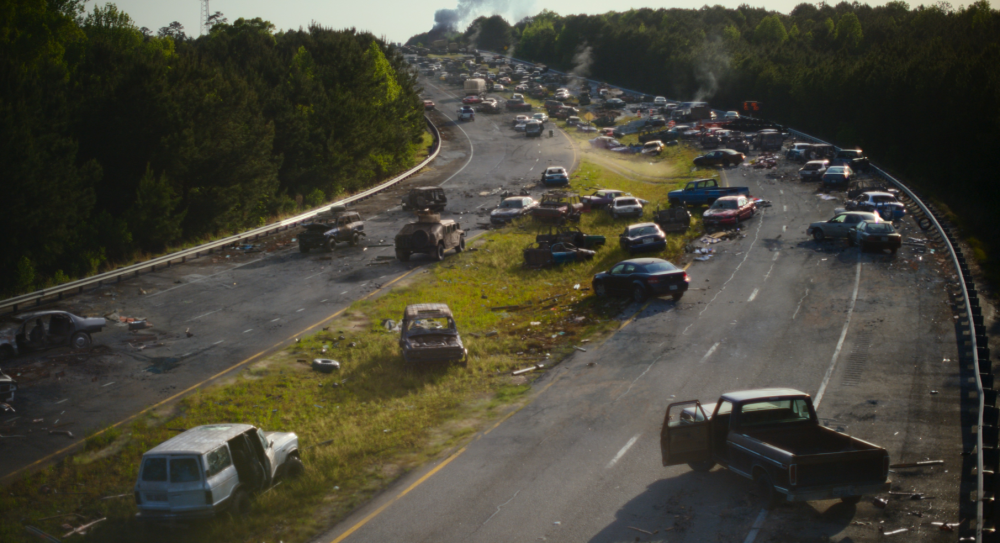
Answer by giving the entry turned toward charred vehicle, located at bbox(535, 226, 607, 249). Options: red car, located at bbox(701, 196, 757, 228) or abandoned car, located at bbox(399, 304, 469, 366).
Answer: the red car

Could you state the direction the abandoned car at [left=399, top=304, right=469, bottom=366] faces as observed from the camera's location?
facing the viewer

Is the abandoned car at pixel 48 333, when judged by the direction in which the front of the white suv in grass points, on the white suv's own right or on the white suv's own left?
on the white suv's own left

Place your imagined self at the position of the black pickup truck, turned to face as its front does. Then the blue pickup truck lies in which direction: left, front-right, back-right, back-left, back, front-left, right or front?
front-right

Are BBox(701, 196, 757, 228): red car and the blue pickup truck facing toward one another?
no

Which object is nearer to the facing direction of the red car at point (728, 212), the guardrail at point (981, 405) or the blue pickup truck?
the guardrail

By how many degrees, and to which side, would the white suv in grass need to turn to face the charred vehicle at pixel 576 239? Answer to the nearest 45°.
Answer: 0° — it already faces it

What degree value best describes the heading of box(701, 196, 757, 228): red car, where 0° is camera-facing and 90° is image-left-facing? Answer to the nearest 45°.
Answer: approximately 45°

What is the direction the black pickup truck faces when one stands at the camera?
facing away from the viewer and to the left of the viewer

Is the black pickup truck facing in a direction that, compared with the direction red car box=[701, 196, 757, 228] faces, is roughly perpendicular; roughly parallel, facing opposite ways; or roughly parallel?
roughly perpendicular

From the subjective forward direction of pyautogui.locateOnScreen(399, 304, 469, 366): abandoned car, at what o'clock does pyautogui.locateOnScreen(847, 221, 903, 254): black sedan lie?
The black sedan is roughly at 8 o'clock from the abandoned car.

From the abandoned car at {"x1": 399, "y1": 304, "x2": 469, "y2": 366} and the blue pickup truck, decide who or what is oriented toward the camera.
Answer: the abandoned car

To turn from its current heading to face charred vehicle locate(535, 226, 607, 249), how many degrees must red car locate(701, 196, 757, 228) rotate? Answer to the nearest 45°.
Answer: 0° — it already faces it

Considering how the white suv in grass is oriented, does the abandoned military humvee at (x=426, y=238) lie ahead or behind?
ahead

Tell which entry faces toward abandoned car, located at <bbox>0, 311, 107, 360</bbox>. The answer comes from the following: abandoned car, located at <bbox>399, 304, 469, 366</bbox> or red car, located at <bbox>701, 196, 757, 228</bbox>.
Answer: the red car

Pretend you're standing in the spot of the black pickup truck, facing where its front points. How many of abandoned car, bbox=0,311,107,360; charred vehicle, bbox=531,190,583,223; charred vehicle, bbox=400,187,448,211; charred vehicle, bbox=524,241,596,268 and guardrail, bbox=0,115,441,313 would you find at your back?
0

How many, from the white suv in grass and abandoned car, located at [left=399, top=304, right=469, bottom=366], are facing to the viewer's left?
0

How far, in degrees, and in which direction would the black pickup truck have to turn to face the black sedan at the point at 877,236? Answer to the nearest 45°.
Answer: approximately 45° to its right

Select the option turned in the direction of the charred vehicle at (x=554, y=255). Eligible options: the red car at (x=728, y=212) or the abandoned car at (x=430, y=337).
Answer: the red car

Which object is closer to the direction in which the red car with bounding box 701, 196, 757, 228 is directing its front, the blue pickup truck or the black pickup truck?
the black pickup truck
